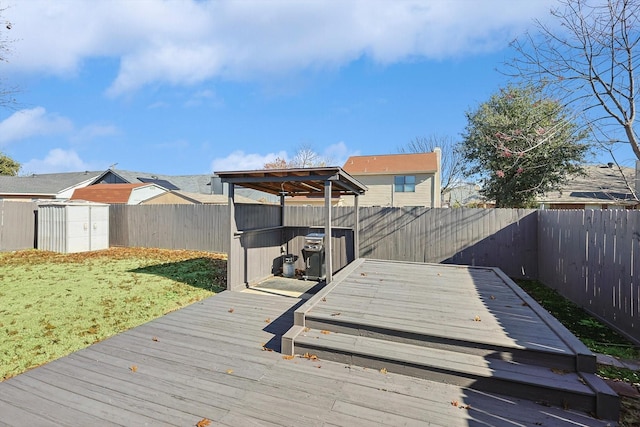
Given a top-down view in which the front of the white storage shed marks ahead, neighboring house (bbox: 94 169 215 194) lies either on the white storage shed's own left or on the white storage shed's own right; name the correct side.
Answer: on the white storage shed's own left

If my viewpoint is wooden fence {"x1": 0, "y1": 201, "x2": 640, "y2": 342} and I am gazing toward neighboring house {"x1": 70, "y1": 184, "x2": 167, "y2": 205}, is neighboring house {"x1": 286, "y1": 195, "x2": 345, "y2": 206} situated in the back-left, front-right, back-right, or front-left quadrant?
front-right

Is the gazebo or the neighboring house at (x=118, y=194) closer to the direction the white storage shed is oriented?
the gazebo

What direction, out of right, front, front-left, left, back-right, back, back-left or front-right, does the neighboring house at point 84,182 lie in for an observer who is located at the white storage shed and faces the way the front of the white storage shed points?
back-left

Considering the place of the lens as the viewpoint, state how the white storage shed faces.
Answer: facing the viewer and to the right of the viewer

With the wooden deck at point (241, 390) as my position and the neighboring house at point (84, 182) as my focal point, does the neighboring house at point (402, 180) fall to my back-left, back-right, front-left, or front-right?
front-right

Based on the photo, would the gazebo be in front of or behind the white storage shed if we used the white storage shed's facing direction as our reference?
in front

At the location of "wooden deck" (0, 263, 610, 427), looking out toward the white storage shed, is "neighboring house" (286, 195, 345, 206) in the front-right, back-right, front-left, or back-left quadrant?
front-right

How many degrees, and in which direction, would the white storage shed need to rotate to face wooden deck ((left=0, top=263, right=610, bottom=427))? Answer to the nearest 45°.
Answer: approximately 45° to its right

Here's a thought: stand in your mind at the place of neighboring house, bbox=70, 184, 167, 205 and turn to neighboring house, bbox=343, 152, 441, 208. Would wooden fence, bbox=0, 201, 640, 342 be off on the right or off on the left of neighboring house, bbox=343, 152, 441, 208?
right

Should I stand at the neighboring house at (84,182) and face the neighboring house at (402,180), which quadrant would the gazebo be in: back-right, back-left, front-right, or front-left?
front-right

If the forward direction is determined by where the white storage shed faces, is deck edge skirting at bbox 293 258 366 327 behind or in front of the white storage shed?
in front
